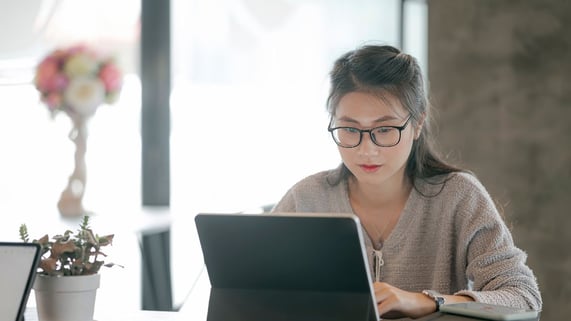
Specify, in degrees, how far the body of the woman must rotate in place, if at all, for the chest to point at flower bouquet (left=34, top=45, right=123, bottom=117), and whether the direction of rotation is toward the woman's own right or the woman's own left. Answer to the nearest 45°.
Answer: approximately 90° to the woman's own right

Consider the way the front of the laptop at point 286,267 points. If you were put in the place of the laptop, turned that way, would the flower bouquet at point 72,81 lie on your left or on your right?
on your left

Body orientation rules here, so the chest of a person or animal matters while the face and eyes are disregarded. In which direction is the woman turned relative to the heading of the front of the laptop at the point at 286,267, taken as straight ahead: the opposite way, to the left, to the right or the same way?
the opposite way

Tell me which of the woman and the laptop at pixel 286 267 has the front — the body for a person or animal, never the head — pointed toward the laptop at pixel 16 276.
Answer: the woman

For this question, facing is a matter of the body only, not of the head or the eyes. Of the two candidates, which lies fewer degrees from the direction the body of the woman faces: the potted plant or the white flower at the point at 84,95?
the potted plant

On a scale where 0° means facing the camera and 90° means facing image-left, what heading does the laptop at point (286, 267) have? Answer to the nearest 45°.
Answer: approximately 225°

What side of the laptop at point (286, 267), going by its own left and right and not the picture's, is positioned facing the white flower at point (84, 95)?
left

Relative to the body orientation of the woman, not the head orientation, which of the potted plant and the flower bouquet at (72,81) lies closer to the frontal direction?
the potted plant

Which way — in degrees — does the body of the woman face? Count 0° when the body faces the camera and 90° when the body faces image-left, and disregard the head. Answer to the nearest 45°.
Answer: approximately 45°

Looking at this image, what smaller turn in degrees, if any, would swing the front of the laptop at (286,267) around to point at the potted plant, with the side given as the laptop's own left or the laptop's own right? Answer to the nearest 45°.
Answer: approximately 135° to the laptop's own left
